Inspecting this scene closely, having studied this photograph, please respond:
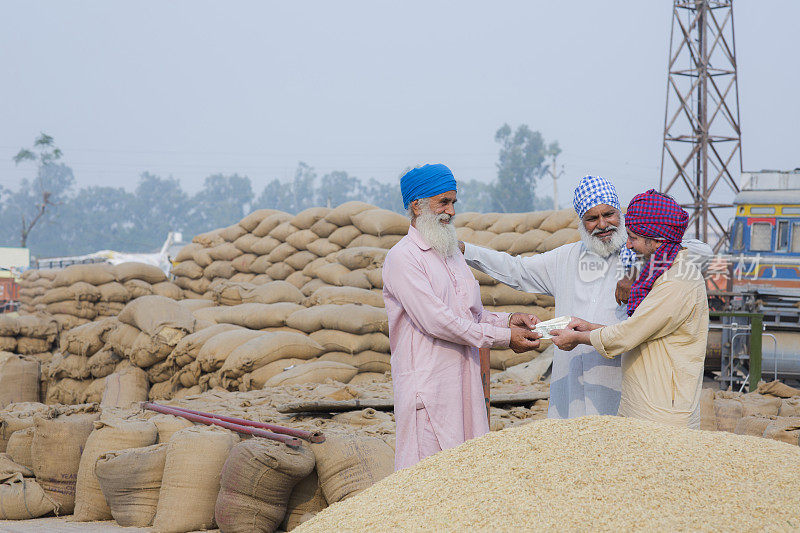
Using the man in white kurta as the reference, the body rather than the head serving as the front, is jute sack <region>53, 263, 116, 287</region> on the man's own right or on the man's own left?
on the man's own right

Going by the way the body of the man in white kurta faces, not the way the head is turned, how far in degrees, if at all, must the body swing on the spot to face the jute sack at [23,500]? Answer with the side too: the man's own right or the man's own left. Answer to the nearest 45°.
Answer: approximately 90° to the man's own right

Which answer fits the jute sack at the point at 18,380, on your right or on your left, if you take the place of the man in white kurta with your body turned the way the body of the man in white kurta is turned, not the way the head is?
on your right

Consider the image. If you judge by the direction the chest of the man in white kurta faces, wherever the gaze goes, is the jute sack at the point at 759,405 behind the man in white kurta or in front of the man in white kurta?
behind

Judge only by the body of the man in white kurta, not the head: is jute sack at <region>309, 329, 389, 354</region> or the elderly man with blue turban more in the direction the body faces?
the elderly man with blue turban

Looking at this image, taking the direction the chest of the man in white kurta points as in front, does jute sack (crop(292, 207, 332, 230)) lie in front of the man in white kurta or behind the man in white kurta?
behind

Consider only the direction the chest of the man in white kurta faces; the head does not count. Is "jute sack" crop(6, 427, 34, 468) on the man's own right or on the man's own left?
on the man's own right

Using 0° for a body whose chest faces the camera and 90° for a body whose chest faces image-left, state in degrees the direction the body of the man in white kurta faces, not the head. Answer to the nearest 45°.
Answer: approximately 0°
